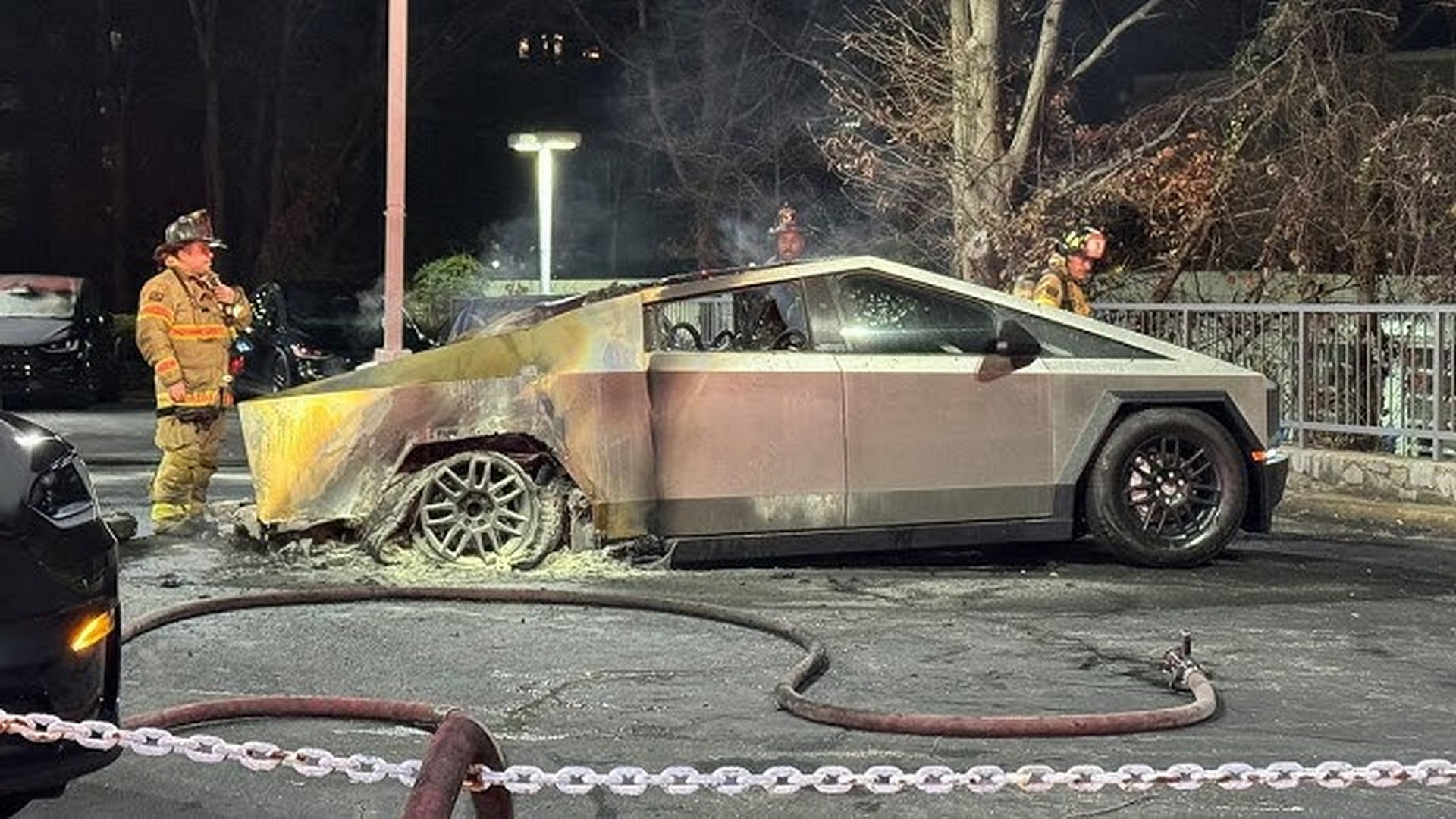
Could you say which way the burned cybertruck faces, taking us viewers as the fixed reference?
facing to the right of the viewer

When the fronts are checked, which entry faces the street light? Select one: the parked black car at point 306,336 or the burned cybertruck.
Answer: the parked black car

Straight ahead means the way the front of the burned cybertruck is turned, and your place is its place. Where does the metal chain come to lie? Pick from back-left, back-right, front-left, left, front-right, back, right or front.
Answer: right

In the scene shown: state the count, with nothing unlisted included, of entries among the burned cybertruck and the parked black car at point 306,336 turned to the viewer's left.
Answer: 0

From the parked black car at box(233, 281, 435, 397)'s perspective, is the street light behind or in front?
in front

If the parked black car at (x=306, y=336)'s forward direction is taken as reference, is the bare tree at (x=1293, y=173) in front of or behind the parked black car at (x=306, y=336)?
in front

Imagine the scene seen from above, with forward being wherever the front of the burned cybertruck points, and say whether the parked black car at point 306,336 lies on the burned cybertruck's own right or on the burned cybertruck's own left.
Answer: on the burned cybertruck's own left

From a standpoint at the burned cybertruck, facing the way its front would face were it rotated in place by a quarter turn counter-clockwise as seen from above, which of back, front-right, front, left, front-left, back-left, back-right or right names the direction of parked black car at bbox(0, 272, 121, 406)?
front-left

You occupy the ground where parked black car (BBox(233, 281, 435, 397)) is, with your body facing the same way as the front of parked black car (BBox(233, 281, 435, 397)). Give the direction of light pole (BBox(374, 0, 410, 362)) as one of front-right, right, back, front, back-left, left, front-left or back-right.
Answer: front-right
